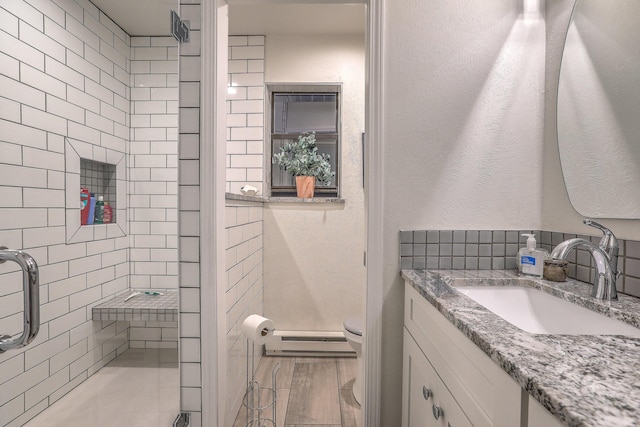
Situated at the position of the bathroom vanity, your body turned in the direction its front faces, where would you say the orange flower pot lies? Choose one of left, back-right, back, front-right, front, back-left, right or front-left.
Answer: right

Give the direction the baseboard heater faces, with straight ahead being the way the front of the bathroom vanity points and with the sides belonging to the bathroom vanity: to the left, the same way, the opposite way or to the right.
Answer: to the left

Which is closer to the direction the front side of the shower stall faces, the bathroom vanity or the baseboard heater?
the bathroom vanity

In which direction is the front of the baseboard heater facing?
toward the camera

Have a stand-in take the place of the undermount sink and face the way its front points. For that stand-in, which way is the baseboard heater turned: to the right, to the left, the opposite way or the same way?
to the left

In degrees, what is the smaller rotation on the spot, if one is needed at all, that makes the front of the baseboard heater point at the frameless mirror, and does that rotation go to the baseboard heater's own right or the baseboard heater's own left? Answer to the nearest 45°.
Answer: approximately 45° to the baseboard heater's own left

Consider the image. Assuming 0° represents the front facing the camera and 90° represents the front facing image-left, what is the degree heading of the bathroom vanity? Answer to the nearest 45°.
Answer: approximately 45°

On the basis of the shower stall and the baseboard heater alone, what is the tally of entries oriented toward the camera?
2

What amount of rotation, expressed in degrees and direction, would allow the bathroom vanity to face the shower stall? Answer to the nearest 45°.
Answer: approximately 45° to its right

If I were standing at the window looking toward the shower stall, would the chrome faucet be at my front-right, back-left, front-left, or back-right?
front-left

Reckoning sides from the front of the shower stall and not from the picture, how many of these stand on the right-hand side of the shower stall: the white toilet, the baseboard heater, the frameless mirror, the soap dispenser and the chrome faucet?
0

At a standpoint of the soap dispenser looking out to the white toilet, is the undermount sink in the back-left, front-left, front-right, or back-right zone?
back-left

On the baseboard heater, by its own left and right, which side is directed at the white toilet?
front

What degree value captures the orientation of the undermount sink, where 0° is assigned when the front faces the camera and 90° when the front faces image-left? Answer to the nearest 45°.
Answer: approximately 45°

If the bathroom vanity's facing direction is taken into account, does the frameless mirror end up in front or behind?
behind

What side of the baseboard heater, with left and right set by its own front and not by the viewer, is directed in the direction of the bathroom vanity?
front
